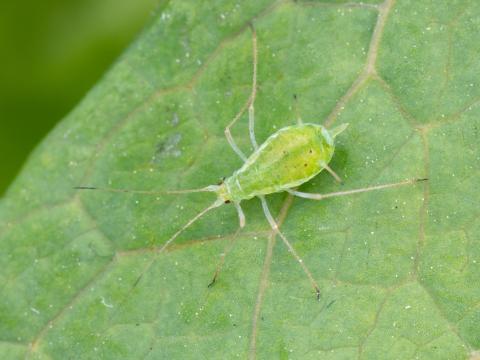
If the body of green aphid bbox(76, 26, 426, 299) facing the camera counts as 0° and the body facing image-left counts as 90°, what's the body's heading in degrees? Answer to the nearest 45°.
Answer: approximately 45°
